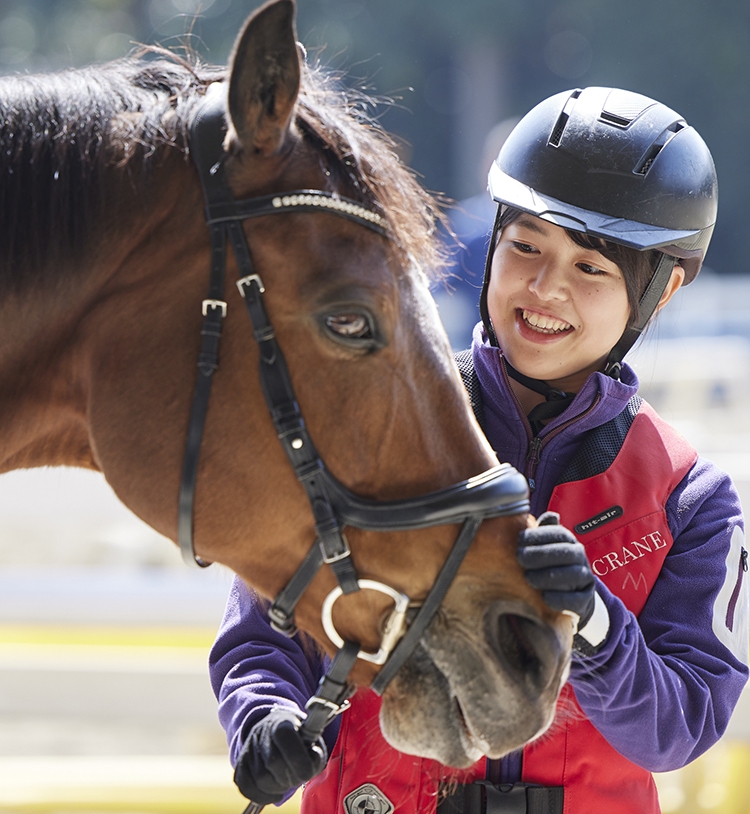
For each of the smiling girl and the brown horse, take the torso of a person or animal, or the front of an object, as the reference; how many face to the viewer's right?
1

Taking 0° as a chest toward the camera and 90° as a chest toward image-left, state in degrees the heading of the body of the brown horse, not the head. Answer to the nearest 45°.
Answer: approximately 270°

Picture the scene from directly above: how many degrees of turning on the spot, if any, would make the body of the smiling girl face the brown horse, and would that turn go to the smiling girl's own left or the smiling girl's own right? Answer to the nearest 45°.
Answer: approximately 45° to the smiling girl's own right

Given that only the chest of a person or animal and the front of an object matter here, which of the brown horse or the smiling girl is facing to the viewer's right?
the brown horse

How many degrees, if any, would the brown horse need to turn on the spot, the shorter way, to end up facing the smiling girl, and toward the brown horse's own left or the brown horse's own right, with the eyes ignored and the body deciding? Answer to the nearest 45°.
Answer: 0° — it already faces them

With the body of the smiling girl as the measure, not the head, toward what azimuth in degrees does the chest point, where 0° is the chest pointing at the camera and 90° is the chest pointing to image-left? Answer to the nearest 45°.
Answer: approximately 45°
